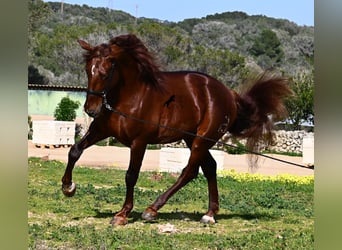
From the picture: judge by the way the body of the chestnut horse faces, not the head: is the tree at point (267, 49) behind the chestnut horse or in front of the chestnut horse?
behind

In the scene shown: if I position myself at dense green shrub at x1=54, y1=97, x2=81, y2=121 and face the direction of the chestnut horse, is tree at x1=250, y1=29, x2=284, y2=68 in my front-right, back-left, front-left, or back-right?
back-left

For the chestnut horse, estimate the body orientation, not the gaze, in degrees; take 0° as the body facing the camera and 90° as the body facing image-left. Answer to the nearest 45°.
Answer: approximately 45°

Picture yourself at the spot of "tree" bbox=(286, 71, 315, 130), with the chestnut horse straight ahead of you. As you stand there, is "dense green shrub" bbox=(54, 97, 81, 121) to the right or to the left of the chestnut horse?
right

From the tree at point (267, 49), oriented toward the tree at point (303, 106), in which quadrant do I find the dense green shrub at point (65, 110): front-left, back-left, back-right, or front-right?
front-right
